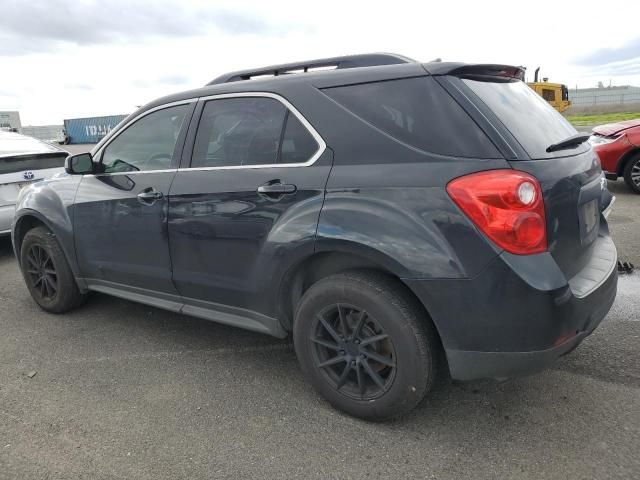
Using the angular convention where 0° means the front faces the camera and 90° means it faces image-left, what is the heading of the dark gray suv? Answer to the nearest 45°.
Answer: approximately 135°

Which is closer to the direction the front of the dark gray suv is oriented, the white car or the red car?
the white car

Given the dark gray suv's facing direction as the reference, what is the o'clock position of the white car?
The white car is roughly at 12 o'clock from the dark gray suv.

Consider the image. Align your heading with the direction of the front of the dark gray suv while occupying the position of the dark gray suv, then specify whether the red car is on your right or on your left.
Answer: on your right
